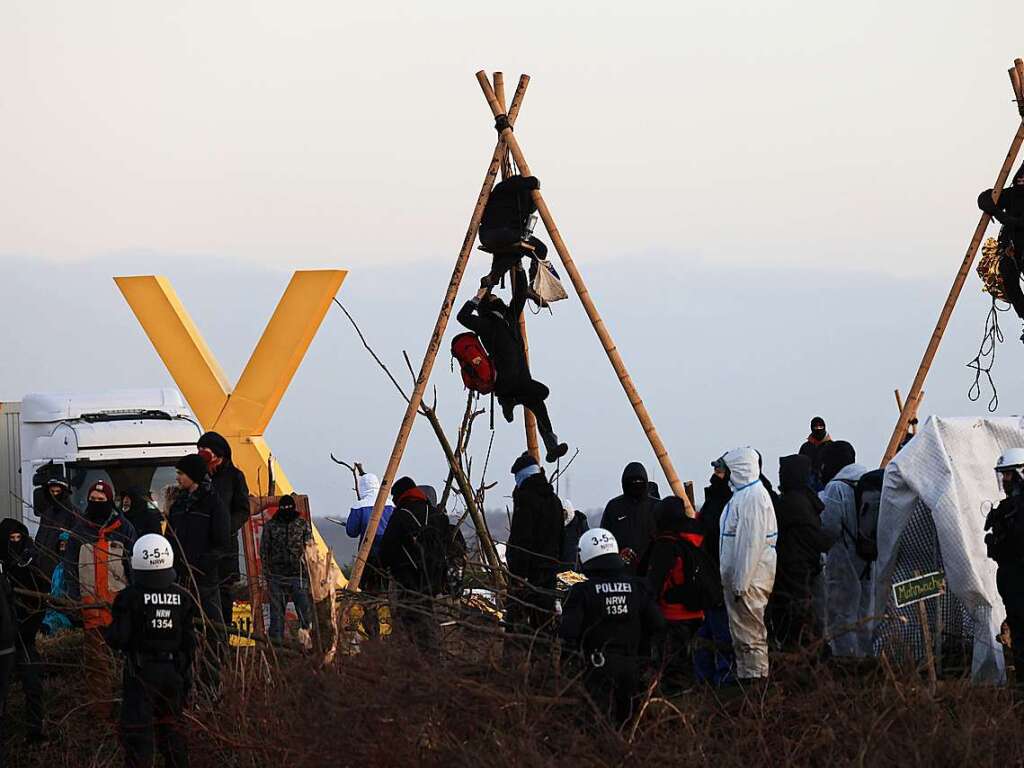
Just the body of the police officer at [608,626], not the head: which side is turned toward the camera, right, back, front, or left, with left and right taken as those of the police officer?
back

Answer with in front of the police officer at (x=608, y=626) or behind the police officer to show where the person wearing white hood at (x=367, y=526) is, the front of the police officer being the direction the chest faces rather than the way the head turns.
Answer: in front

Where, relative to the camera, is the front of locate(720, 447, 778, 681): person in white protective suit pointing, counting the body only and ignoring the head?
to the viewer's left

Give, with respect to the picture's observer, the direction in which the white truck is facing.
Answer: facing the viewer and to the right of the viewer

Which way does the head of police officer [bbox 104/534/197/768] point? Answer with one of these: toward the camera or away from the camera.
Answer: away from the camera
